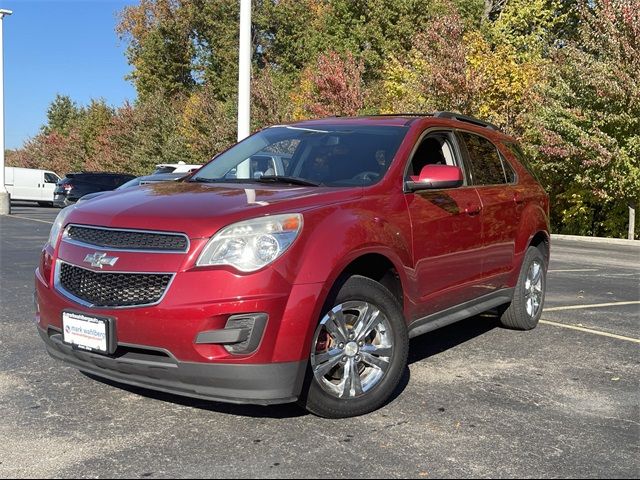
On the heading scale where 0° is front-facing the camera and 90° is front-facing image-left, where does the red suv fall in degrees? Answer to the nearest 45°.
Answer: approximately 45°

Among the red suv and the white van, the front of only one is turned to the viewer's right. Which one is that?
the white van

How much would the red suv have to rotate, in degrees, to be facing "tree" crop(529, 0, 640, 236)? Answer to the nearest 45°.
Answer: approximately 180°

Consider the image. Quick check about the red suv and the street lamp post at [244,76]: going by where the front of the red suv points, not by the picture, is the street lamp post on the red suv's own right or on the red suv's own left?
on the red suv's own right

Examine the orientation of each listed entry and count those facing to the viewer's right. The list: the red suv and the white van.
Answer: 1

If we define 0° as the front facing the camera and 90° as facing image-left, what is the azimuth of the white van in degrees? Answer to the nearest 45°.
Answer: approximately 270°
